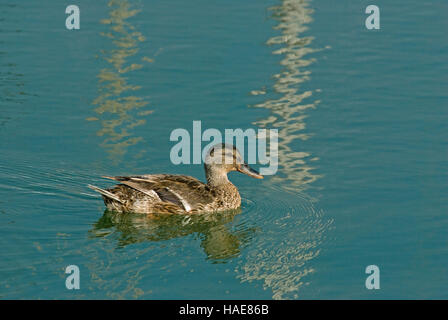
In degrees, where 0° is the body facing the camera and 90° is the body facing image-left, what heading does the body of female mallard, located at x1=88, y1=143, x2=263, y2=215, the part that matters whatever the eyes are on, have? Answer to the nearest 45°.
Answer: approximately 270°
